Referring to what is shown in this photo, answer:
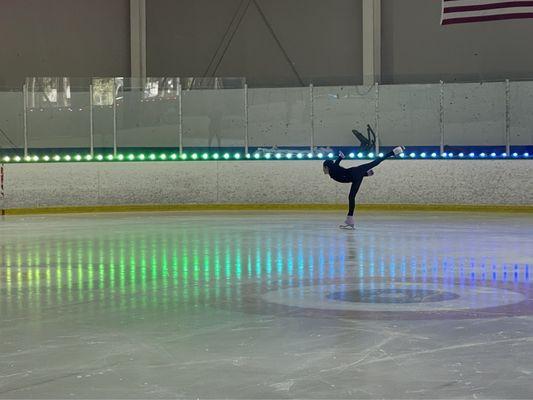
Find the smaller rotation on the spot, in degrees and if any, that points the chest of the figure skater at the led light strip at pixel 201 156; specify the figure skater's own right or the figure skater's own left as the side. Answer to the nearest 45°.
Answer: approximately 45° to the figure skater's own right

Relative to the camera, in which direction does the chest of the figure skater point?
to the viewer's left
